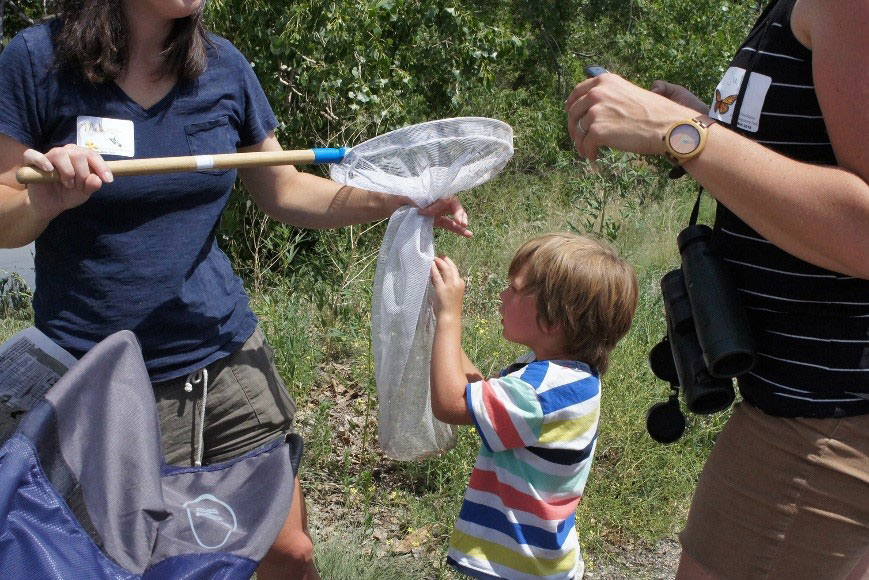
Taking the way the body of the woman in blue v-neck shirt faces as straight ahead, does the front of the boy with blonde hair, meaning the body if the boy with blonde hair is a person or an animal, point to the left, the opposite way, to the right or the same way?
to the right

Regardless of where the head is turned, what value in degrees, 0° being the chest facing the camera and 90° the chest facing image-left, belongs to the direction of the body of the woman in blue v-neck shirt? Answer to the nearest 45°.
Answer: approximately 0°

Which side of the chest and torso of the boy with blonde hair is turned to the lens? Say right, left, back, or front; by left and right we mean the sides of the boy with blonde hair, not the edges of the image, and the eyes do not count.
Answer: left

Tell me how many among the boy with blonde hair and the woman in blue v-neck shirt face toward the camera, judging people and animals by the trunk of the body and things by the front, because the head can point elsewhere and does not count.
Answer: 1

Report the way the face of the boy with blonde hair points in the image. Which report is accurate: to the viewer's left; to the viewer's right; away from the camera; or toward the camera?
to the viewer's left

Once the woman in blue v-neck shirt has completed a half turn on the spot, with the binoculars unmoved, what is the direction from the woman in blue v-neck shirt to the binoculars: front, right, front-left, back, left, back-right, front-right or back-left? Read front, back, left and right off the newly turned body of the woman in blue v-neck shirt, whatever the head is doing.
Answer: back-right

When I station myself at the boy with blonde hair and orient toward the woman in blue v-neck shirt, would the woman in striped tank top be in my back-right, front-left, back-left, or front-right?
back-left

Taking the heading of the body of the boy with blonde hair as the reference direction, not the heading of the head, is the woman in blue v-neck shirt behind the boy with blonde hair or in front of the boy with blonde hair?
in front

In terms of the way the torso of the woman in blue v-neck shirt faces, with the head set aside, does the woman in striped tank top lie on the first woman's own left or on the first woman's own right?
on the first woman's own left
